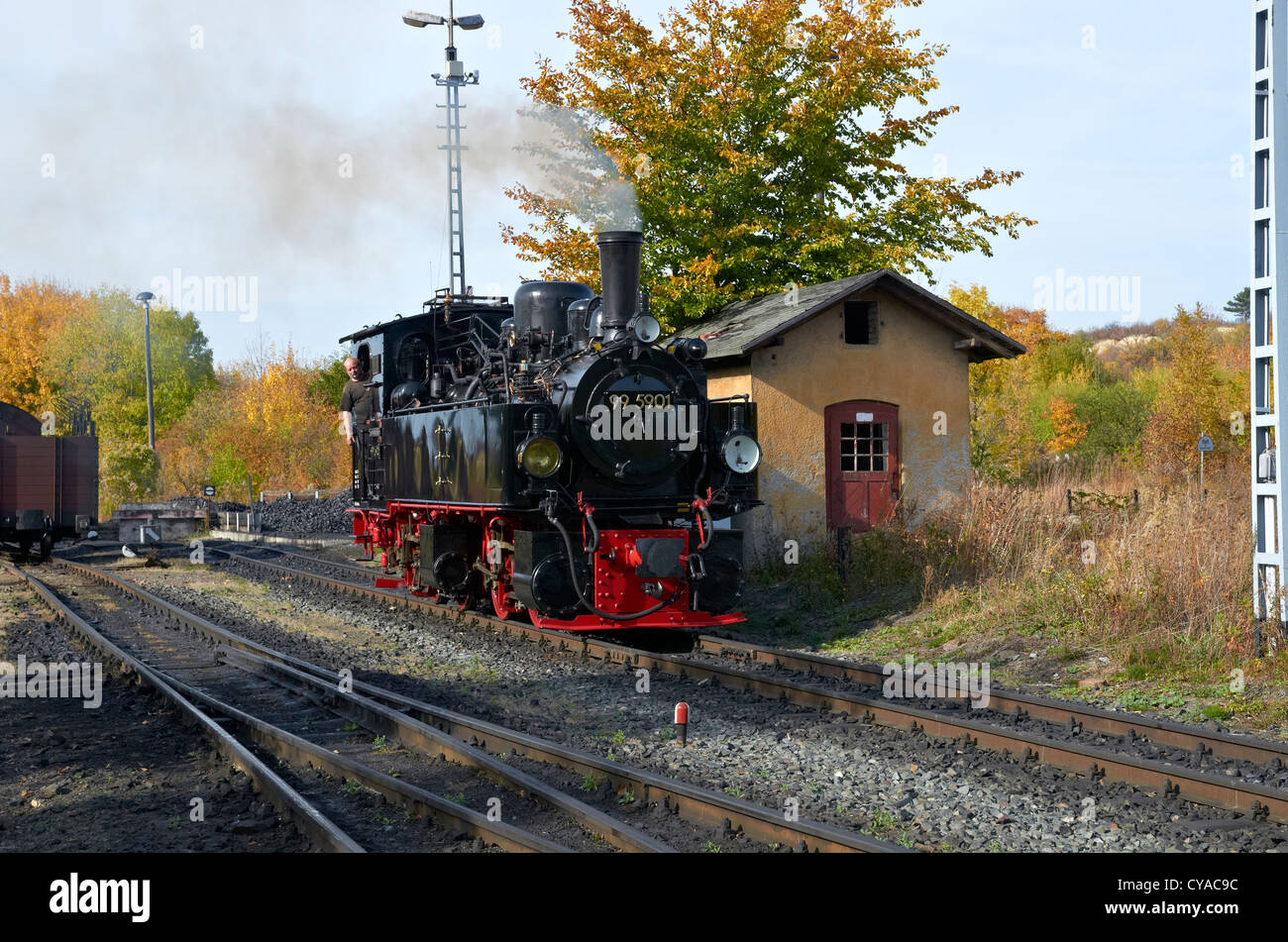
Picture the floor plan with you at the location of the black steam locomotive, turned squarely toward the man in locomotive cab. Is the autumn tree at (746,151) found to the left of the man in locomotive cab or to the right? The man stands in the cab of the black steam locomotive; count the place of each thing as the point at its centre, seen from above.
right

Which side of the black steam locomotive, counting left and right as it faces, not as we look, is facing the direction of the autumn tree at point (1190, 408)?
left

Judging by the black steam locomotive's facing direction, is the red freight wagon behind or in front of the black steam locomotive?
behind

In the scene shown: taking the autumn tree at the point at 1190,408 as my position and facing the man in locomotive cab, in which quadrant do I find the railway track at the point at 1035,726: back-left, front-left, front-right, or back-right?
front-left

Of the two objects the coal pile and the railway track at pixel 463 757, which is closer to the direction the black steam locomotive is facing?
the railway track

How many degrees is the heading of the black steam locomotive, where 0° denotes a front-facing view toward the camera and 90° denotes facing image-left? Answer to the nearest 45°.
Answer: approximately 315°

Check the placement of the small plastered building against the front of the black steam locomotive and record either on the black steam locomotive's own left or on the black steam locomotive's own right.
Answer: on the black steam locomotive's own left

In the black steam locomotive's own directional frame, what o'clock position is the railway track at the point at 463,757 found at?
The railway track is roughly at 2 o'clock from the black steam locomotive.

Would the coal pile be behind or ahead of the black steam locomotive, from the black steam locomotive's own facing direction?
behind

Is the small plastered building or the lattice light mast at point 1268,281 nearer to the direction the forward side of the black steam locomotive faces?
the lattice light mast

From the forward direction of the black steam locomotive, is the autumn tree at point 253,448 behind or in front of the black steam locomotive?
behind
